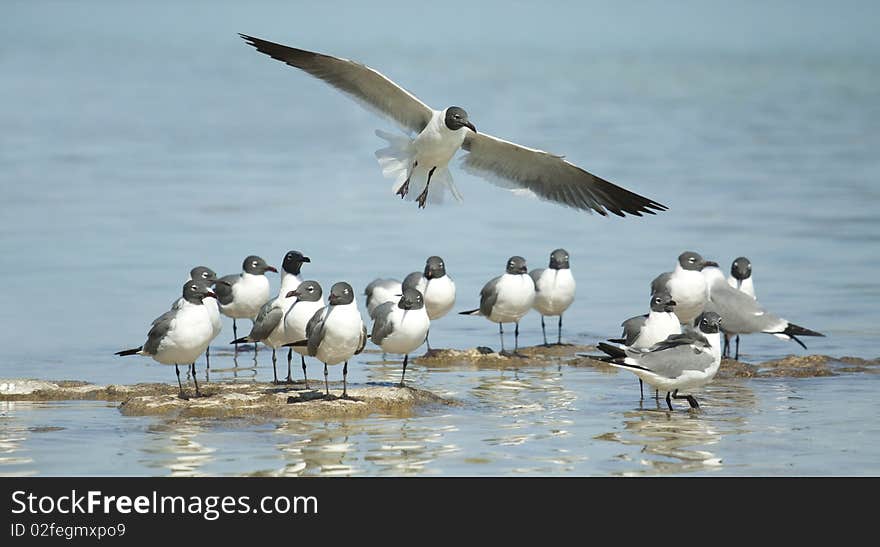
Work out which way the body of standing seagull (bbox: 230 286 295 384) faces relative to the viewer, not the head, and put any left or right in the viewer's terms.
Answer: facing to the right of the viewer

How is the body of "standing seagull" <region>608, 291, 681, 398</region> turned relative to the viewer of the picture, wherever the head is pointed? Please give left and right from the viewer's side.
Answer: facing the viewer and to the right of the viewer

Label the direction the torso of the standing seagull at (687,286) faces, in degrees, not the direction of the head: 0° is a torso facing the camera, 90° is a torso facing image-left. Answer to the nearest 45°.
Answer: approximately 315°

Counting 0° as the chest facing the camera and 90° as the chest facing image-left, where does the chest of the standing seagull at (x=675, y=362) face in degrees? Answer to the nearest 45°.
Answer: approximately 270°

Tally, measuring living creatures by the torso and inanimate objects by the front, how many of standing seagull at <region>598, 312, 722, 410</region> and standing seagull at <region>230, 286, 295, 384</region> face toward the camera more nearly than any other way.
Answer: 0

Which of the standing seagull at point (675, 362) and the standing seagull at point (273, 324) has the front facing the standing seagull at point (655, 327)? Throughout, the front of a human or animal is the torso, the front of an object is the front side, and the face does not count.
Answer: the standing seagull at point (273, 324)

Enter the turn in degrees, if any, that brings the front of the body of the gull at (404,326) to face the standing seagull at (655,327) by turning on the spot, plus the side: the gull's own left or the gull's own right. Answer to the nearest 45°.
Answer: approximately 45° to the gull's own left

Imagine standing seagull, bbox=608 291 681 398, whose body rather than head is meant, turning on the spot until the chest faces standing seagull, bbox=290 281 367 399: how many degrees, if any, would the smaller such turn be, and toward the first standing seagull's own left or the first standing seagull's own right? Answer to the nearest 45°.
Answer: approximately 90° to the first standing seagull's own right

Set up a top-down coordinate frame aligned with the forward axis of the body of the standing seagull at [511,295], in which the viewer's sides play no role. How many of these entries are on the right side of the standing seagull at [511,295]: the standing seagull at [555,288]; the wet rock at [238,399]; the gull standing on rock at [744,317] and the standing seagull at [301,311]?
2

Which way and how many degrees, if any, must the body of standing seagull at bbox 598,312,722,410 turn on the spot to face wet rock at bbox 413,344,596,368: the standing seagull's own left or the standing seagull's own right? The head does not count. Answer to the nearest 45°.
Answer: approximately 135° to the standing seagull's own left

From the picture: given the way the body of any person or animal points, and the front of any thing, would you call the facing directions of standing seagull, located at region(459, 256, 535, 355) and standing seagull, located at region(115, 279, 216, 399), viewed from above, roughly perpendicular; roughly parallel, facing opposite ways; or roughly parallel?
roughly parallel

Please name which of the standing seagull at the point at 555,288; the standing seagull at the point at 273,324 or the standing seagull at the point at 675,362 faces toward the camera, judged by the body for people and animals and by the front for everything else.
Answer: the standing seagull at the point at 555,288
